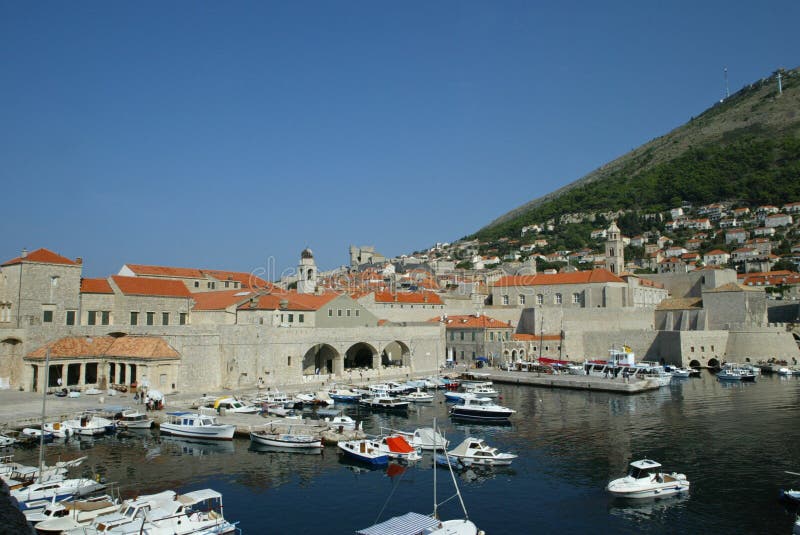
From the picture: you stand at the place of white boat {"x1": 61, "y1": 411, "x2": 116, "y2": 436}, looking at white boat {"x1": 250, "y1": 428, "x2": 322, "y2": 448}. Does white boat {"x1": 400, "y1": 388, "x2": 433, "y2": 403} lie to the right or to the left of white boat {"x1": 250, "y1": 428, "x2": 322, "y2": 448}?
left

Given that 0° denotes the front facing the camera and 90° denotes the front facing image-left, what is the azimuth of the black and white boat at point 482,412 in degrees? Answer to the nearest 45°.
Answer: approximately 270°

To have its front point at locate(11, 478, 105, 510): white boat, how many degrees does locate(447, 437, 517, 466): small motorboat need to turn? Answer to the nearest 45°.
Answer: approximately 135° to its right

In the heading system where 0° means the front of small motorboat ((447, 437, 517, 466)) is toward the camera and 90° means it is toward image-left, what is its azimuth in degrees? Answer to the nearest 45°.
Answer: approximately 270°

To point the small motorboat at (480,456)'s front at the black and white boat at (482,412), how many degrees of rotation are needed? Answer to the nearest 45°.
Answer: approximately 90° to its left

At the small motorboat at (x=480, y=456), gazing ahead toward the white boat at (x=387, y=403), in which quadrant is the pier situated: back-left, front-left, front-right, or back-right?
front-right
